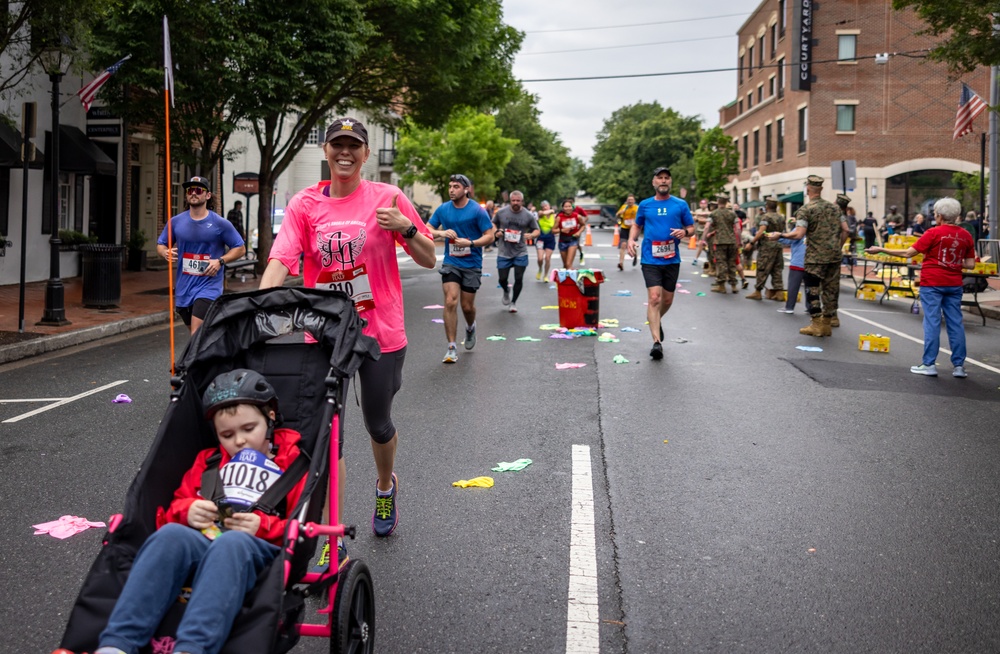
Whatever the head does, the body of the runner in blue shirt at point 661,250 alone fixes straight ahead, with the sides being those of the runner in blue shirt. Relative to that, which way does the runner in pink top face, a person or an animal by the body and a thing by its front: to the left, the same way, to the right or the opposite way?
the same way

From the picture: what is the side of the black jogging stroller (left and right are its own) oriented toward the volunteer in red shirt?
back

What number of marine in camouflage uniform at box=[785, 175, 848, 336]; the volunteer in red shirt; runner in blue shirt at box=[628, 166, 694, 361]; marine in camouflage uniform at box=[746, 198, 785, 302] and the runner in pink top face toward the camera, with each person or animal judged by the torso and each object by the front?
2

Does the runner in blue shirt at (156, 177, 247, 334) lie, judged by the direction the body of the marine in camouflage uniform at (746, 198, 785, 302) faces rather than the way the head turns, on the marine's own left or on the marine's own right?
on the marine's own left

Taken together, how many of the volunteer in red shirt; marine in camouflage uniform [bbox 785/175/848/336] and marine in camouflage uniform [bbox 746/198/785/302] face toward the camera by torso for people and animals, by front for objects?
0

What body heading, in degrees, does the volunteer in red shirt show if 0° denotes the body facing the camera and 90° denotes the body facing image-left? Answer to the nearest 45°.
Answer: approximately 135°

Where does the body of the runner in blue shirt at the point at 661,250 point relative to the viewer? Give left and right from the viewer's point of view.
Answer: facing the viewer

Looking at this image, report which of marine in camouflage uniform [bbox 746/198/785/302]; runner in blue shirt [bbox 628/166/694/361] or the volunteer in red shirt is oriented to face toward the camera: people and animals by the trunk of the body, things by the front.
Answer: the runner in blue shirt

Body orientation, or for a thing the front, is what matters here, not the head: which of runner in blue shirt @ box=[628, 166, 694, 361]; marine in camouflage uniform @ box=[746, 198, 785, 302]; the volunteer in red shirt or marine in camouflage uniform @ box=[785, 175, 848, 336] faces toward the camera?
the runner in blue shirt

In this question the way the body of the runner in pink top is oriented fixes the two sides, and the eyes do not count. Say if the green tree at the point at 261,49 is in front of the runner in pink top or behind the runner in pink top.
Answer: behind

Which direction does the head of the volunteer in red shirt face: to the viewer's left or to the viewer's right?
to the viewer's left

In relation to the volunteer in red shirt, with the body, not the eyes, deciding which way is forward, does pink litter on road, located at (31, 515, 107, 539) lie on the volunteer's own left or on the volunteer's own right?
on the volunteer's own left

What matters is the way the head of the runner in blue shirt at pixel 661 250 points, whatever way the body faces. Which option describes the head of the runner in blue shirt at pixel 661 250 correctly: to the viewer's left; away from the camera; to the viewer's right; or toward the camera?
toward the camera

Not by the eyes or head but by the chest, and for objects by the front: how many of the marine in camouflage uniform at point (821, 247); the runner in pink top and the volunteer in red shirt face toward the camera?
1
